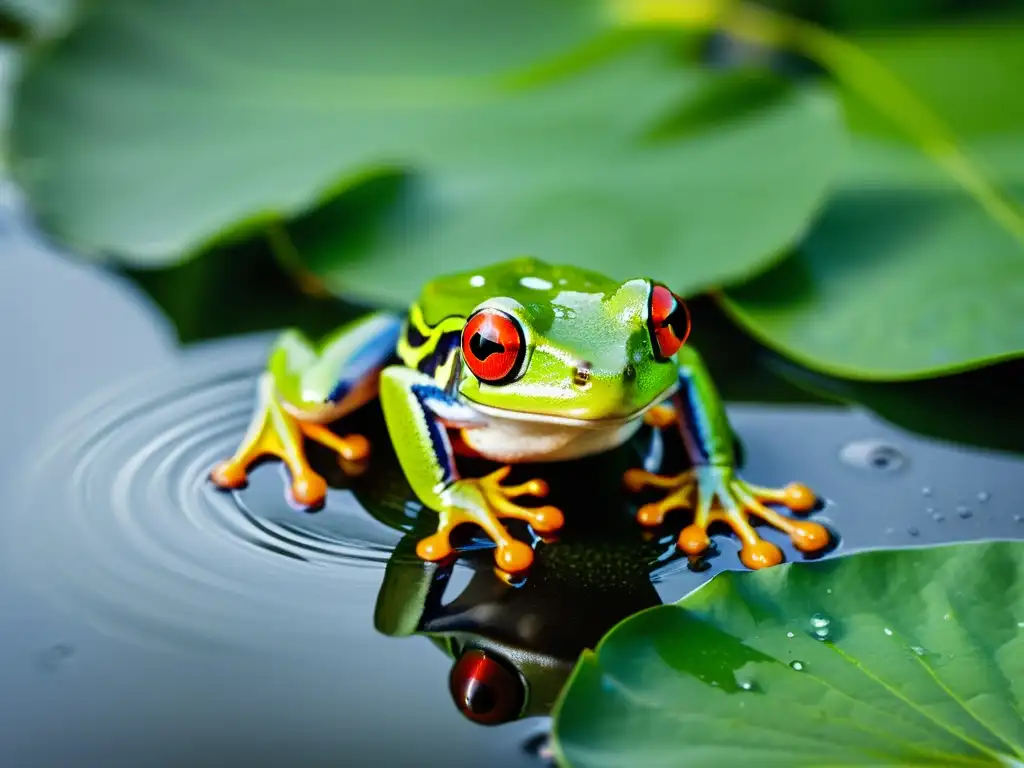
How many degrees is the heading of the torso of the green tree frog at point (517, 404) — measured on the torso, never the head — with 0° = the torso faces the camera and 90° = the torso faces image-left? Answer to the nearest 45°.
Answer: approximately 315°

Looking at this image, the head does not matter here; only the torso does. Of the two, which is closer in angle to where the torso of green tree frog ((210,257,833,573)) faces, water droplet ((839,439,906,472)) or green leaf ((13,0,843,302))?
the water droplet

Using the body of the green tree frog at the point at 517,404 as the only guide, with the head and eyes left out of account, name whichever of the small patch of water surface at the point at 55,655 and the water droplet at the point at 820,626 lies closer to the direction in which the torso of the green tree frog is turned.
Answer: the water droplet

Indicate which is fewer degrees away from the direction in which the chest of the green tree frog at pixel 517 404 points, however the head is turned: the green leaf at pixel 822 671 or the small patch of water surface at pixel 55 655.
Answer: the green leaf

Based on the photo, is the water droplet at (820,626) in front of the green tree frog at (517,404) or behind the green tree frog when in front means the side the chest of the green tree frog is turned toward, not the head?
in front

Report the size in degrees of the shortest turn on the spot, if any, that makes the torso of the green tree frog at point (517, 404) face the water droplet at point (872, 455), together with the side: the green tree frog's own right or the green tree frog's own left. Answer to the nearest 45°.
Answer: approximately 45° to the green tree frog's own left
